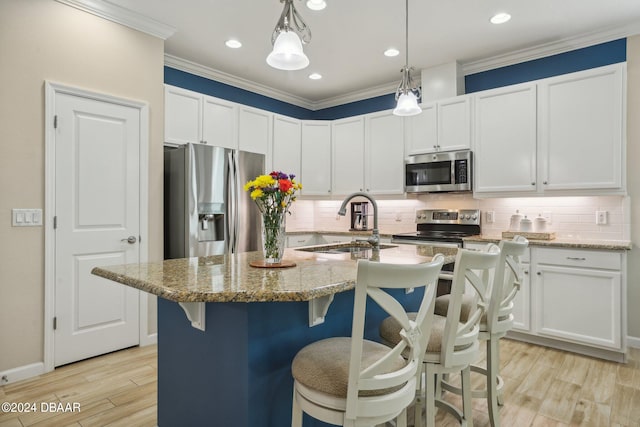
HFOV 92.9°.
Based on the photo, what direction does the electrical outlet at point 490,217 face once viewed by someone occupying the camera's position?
facing the viewer

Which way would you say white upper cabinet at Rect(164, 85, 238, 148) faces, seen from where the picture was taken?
facing the viewer and to the right of the viewer

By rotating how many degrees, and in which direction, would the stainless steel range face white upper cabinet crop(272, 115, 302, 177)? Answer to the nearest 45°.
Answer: approximately 45° to its right

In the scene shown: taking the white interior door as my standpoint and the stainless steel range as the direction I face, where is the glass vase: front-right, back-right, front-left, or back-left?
front-right

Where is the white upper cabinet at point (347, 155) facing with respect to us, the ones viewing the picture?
facing the viewer and to the left of the viewer

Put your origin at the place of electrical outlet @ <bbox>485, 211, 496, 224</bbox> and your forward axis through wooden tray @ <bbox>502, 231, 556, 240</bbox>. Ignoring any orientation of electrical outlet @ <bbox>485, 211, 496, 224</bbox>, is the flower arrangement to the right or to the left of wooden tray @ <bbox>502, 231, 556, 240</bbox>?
right

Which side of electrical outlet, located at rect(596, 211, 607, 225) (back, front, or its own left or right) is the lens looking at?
front

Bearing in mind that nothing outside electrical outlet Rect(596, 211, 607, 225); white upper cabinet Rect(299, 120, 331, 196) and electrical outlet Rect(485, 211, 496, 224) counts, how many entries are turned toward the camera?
3

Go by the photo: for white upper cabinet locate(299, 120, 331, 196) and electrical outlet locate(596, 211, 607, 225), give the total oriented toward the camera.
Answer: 2

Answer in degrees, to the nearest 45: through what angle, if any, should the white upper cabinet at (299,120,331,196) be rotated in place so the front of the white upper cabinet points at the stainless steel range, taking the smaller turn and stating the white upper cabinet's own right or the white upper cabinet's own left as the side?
approximately 45° to the white upper cabinet's own left

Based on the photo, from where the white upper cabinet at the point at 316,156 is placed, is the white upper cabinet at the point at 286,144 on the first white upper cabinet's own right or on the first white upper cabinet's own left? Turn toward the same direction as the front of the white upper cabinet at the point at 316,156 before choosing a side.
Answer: on the first white upper cabinet's own right
